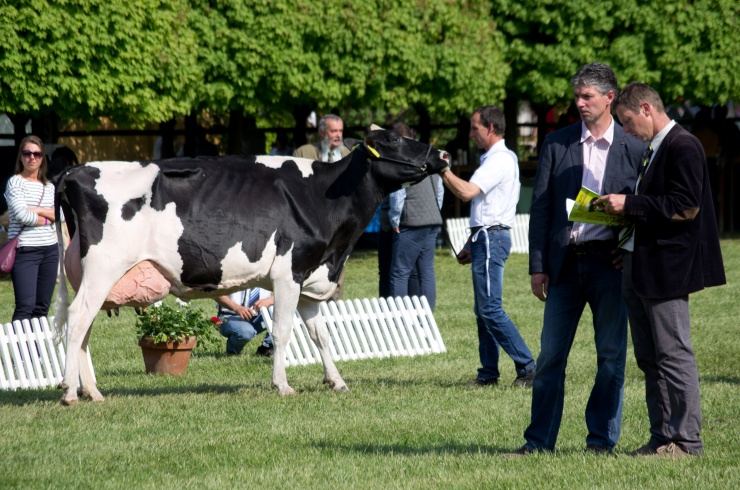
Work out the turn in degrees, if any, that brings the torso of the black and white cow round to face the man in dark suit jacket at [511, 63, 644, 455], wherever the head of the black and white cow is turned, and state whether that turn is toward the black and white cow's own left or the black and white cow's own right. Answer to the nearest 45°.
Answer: approximately 45° to the black and white cow's own right

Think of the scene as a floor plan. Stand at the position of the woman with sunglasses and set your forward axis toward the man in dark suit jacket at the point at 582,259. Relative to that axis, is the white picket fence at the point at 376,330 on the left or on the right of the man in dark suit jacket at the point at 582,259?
left

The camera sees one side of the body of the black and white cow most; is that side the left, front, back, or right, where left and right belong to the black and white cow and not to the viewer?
right

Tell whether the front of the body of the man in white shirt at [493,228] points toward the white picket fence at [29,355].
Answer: yes

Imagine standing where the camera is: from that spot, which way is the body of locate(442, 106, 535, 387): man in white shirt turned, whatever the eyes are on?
to the viewer's left

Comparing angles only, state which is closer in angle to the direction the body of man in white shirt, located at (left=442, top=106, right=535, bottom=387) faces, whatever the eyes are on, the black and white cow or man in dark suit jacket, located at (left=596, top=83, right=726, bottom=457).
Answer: the black and white cow

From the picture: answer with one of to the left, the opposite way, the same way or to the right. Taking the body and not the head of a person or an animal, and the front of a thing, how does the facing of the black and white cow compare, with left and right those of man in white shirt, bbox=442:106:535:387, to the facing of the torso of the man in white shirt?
the opposite way

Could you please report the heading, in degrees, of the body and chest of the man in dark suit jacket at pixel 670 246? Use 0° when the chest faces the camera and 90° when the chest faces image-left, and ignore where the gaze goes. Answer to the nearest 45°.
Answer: approximately 90°

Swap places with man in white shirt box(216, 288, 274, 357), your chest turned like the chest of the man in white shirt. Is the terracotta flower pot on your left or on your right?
on your right
